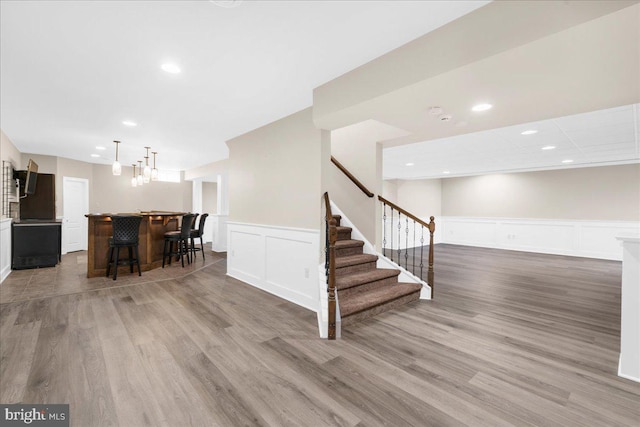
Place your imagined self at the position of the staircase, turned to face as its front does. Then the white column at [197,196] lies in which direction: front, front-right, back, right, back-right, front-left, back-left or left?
back

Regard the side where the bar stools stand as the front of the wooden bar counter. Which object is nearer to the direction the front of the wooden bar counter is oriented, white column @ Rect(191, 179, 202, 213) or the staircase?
the staircase

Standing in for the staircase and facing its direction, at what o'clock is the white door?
The white door is roughly at 5 o'clock from the staircase.

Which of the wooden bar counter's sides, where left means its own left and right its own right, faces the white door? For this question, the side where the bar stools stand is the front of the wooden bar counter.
back

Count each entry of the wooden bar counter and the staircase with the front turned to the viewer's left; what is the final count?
0

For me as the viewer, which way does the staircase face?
facing the viewer and to the right of the viewer

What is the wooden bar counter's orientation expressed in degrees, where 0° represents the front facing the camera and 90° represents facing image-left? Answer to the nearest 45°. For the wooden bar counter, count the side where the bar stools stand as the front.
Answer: approximately 315°

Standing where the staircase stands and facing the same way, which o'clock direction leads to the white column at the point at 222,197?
The white column is roughly at 6 o'clock from the staircase.

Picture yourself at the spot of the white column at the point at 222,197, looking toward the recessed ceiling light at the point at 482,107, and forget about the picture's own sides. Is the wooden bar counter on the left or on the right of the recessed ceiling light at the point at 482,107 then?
right

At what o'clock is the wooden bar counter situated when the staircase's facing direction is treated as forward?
The wooden bar counter is roughly at 5 o'clock from the staircase.

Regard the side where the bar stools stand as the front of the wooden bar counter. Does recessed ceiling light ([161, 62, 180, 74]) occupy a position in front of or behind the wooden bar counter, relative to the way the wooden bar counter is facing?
in front

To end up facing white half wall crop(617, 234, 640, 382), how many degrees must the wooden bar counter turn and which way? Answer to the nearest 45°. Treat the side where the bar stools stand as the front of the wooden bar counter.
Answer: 0° — it already faces it
